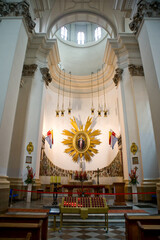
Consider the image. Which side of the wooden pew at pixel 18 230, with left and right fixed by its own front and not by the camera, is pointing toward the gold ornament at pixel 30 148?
front

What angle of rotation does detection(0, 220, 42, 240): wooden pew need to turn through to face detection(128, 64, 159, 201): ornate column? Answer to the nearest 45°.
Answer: approximately 45° to its right

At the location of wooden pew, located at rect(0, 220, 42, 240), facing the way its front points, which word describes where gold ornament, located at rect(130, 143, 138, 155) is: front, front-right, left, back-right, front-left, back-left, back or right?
front-right

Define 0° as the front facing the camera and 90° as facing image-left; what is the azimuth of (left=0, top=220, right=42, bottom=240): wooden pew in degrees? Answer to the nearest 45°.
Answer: approximately 180°

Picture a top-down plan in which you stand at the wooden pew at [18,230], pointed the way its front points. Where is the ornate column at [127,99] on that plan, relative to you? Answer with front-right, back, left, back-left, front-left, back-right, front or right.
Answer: front-right

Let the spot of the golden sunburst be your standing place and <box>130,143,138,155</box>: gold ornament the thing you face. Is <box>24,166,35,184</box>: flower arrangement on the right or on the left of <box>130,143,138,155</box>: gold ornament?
right

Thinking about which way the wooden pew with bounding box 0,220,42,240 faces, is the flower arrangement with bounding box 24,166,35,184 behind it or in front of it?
in front

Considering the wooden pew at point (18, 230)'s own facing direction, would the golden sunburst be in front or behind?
in front
